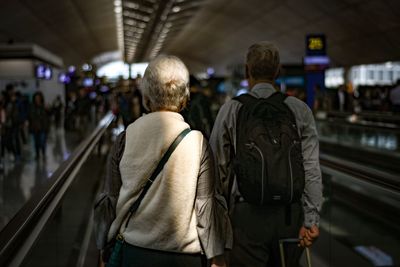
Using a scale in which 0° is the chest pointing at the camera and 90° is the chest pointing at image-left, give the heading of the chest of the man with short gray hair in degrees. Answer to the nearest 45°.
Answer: approximately 180°

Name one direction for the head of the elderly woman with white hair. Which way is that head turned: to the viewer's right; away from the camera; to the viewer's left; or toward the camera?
away from the camera

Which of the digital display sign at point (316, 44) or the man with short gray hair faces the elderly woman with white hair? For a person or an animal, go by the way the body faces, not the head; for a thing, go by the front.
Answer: the digital display sign

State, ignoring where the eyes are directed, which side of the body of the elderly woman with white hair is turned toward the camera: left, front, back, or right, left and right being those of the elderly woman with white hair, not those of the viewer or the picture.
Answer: back

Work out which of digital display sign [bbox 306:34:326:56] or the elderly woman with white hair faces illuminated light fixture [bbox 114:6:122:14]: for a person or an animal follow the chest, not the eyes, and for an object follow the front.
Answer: the elderly woman with white hair

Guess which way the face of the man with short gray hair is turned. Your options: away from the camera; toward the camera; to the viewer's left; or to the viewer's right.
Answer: away from the camera

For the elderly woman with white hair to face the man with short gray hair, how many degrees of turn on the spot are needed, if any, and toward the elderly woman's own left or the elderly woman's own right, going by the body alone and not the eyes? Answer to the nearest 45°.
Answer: approximately 45° to the elderly woman's own right

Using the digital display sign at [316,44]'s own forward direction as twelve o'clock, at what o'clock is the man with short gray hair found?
The man with short gray hair is roughly at 12 o'clock from the digital display sign.
